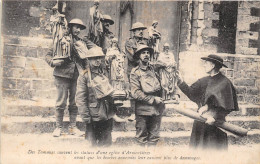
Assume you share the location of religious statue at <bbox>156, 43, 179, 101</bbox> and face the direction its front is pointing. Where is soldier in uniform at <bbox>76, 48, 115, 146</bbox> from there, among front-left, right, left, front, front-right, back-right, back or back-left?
front-right

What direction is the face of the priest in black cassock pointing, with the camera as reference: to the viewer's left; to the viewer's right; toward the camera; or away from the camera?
to the viewer's left

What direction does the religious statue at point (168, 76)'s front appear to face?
toward the camera

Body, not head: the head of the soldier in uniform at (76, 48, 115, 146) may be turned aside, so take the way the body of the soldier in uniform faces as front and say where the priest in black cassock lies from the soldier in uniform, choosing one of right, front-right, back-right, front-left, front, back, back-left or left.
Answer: front-left

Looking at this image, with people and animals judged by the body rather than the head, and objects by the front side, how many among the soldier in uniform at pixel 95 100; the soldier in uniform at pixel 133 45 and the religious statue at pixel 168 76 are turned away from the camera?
0

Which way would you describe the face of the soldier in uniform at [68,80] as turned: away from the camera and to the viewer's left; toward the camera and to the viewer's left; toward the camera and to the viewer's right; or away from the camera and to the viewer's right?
toward the camera and to the viewer's right

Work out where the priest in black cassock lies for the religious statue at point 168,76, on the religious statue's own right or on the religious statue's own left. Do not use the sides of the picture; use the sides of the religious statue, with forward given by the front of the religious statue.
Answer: on the religious statue's own left

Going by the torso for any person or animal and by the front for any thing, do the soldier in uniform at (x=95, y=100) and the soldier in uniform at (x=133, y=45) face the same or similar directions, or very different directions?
same or similar directions

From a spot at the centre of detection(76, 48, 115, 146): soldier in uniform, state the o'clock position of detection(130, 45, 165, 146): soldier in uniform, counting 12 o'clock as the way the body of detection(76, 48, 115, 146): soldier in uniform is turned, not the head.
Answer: detection(130, 45, 165, 146): soldier in uniform is roughly at 10 o'clock from detection(76, 48, 115, 146): soldier in uniform.

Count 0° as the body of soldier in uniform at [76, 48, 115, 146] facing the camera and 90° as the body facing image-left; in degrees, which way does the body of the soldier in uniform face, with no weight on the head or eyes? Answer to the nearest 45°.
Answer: approximately 315°

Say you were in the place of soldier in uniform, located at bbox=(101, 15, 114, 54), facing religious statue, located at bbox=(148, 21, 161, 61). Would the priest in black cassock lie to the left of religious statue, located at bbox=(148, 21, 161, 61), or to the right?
right

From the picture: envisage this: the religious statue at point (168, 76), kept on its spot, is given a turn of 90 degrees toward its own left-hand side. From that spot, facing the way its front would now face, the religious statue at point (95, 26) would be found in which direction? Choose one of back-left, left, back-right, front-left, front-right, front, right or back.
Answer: back

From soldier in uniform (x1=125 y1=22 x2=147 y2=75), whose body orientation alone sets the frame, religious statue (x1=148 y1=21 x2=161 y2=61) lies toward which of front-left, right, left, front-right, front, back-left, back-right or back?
left

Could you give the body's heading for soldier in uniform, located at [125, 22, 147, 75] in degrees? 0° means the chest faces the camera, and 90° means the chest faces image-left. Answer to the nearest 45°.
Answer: approximately 315°

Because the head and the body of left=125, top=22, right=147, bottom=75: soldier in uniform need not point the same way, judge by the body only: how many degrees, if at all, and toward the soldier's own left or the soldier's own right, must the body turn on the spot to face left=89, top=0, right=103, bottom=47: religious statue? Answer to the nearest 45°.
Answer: approximately 135° to the soldier's own right
